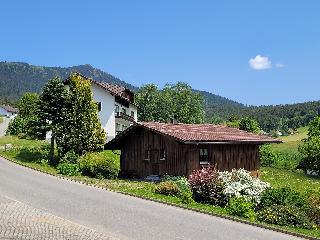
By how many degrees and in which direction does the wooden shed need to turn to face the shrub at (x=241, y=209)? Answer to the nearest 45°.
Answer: approximately 45° to its left

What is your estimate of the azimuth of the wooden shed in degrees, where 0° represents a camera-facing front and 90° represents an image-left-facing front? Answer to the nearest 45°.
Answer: approximately 45°

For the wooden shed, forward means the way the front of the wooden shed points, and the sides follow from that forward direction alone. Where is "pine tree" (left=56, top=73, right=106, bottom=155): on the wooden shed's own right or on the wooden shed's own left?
on the wooden shed's own right

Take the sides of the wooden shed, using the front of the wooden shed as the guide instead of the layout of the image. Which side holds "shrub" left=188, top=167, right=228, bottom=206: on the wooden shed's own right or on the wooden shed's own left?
on the wooden shed's own left

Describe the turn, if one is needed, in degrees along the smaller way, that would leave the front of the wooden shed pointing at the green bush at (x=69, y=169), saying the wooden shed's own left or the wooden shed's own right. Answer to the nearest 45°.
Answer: approximately 45° to the wooden shed's own right

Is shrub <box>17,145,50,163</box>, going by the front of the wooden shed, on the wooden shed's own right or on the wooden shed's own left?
on the wooden shed's own right

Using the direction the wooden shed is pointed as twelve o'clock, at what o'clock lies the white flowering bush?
The white flowering bush is roughly at 10 o'clock from the wooden shed.

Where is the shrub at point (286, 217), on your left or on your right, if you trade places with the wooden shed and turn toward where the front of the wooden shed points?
on your left

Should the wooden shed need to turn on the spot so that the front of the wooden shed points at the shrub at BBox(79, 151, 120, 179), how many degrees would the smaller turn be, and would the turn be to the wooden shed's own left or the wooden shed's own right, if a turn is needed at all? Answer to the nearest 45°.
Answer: approximately 45° to the wooden shed's own right
